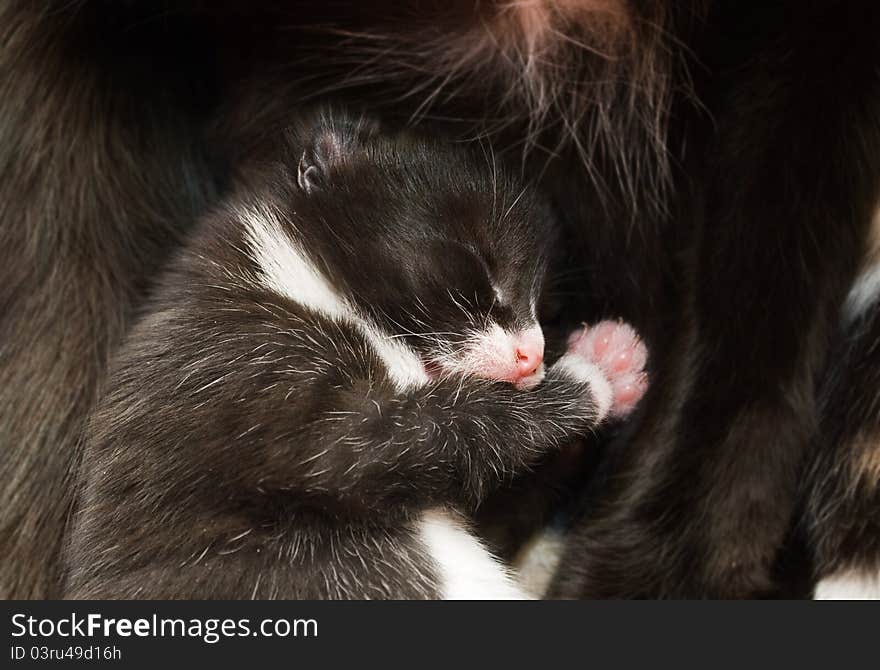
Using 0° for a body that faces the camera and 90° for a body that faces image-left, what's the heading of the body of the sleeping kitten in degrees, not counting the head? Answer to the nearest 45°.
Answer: approximately 270°
